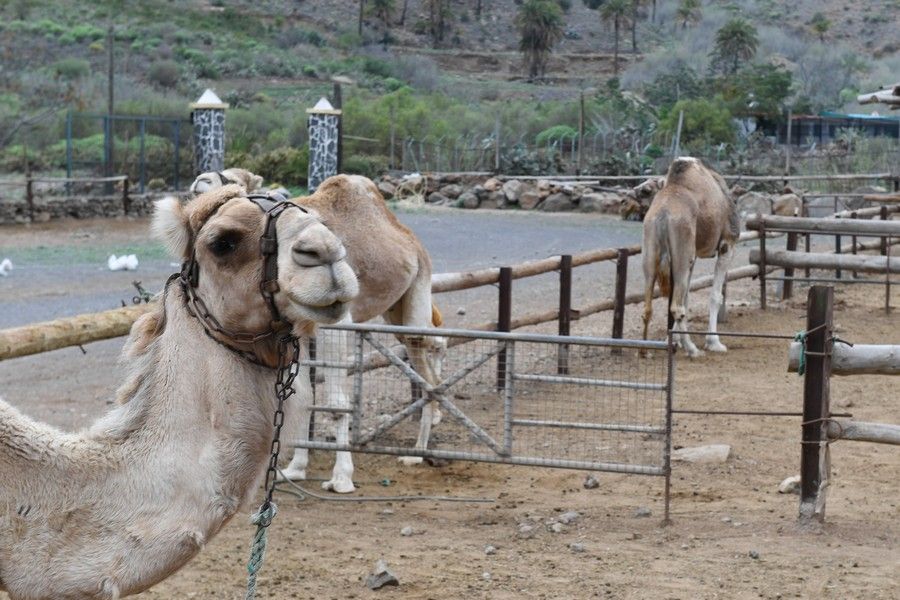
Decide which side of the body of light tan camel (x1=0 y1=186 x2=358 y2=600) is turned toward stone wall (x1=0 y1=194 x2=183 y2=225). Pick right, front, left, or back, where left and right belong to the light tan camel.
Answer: left

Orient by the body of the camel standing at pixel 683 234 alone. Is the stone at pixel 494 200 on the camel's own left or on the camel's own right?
on the camel's own left

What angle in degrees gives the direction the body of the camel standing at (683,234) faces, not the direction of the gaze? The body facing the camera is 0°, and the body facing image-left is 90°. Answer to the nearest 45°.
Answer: approximately 225°

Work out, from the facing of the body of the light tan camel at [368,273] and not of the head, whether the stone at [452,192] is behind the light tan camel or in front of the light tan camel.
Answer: behind

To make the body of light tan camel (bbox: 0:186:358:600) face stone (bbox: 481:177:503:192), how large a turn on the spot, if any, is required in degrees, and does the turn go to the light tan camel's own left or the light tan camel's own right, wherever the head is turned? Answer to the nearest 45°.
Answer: approximately 90° to the light tan camel's own left

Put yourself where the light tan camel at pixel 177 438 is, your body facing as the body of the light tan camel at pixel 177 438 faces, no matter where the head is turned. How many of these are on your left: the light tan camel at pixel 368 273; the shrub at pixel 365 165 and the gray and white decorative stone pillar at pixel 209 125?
3

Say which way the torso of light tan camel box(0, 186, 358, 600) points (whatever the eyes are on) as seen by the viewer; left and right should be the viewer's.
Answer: facing to the right of the viewer

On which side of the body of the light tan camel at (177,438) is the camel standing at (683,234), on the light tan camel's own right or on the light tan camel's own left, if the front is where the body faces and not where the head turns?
on the light tan camel's own left

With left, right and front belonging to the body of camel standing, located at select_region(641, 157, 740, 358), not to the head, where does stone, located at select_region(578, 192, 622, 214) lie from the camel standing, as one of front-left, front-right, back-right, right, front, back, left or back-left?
front-left

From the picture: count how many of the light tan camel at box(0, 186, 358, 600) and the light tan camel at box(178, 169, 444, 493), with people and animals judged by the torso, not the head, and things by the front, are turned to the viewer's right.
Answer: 1

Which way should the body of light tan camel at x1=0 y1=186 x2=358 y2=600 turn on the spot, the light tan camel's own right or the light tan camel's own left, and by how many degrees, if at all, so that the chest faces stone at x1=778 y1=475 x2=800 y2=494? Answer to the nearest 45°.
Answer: approximately 45° to the light tan camel's own left

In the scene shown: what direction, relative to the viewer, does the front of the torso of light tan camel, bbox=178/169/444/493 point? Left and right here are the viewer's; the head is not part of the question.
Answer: facing the viewer and to the left of the viewer
